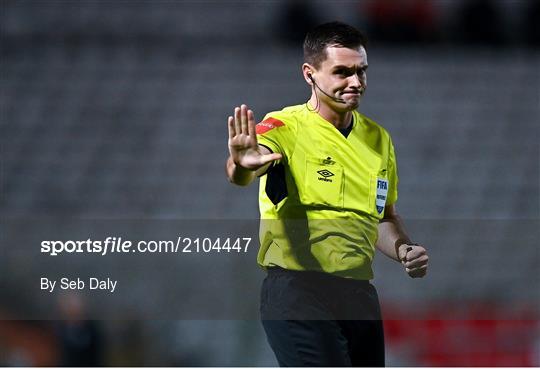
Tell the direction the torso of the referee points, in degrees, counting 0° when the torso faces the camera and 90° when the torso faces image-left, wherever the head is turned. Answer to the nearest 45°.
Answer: approximately 315°
